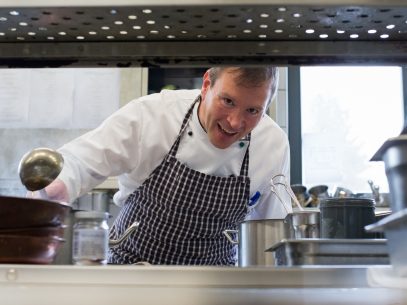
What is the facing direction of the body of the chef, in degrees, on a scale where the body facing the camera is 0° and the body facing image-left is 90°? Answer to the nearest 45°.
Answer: approximately 0°

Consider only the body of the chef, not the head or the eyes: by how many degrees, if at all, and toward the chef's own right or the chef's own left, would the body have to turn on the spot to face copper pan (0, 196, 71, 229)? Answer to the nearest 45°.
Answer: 0° — they already face it

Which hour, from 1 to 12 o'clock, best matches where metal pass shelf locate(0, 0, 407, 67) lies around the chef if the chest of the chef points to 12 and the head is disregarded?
The metal pass shelf is roughly at 12 o'clock from the chef.
